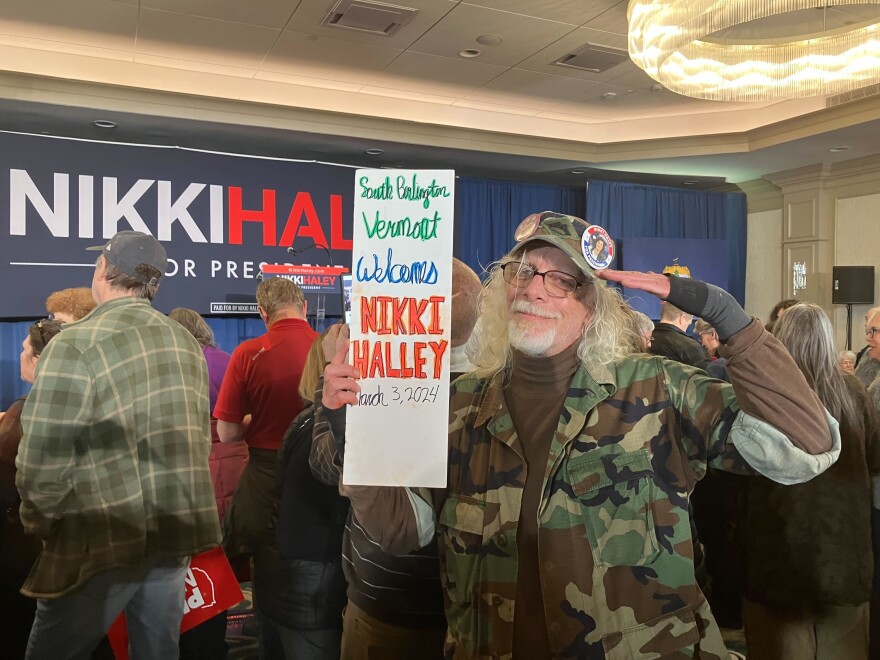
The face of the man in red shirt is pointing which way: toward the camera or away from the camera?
away from the camera

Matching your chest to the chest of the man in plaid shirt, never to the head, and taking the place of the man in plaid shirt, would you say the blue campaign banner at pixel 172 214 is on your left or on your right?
on your right

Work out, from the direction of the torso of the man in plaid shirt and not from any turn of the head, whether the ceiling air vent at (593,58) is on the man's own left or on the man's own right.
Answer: on the man's own right

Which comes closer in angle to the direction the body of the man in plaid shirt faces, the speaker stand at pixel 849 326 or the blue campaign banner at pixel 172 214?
the blue campaign banner

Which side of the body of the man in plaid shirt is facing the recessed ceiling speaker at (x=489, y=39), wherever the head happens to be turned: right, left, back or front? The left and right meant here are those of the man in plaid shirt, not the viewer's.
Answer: right

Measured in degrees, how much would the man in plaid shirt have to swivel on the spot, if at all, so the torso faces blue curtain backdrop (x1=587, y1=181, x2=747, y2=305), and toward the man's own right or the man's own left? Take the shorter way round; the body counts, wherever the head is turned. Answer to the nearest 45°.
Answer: approximately 90° to the man's own right

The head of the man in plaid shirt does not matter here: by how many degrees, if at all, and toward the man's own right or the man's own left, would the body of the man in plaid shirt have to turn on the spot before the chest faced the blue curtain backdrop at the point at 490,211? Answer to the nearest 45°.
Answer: approximately 90° to the man's own right

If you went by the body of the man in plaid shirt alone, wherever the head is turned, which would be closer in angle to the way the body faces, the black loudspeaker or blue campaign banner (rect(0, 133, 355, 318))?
the blue campaign banner

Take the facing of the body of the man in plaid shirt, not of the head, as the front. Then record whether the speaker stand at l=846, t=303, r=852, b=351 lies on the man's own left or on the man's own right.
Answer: on the man's own right

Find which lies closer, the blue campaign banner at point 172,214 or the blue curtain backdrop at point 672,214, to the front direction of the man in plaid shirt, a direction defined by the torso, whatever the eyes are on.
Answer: the blue campaign banner

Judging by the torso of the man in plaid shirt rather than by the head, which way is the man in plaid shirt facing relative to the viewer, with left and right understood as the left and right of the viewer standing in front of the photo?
facing away from the viewer and to the left of the viewer
